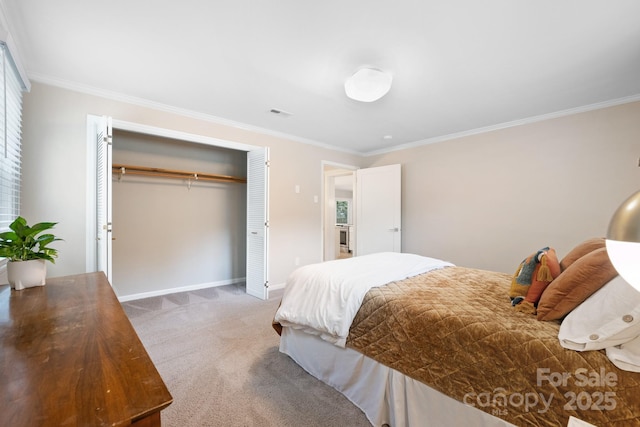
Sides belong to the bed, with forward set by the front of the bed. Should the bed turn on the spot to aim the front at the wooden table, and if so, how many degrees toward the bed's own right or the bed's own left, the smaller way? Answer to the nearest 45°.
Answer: approximately 90° to the bed's own left

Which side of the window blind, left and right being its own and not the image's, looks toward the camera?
right

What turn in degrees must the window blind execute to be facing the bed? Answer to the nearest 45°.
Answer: approximately 45° to its right

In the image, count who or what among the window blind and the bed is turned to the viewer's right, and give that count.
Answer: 1

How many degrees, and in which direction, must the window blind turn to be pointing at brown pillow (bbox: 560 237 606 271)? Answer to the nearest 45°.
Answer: approximately 45° to its right

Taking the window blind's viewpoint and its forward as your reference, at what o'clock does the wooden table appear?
The wooden table is roughly at 3 o'clock from the window blind.

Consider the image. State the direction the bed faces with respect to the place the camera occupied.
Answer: facing away from the viewer and to the left of the viewer

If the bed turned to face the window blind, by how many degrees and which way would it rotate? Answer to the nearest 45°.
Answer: approximately 45° to its left
